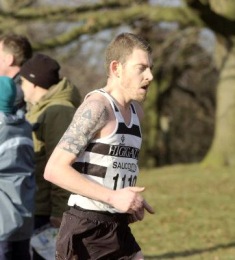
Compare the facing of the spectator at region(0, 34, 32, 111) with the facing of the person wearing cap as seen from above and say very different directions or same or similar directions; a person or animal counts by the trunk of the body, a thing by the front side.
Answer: same or similar directions

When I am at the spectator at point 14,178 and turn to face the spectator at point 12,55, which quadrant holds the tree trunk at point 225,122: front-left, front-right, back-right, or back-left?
front-right
